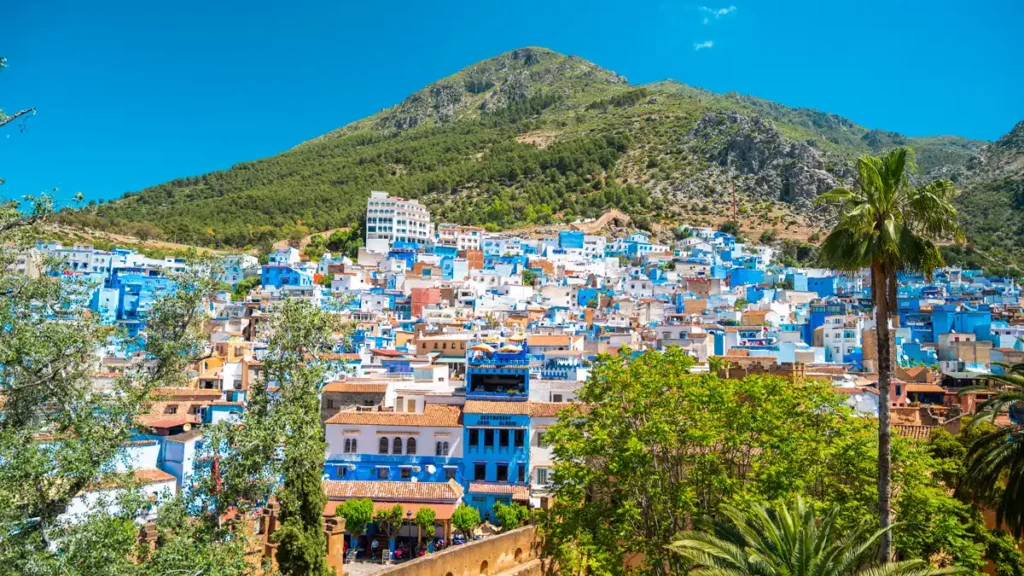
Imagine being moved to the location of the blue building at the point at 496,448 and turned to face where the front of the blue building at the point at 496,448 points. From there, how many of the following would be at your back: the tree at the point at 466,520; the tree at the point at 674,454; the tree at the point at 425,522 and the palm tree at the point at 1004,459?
0

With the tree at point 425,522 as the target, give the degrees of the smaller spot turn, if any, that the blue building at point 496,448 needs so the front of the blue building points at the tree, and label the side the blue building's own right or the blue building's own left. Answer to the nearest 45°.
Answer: approximately 45° to the blue building's own right

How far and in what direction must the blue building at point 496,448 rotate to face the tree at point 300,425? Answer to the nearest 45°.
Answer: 0° — it already faces it

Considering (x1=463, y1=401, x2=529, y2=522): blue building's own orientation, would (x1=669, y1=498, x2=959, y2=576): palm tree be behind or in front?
in front

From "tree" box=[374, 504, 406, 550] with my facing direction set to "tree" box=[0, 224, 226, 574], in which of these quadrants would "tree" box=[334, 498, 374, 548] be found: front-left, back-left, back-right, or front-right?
front-right

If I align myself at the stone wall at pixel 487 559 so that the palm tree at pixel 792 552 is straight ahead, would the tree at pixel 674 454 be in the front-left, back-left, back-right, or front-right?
front-left

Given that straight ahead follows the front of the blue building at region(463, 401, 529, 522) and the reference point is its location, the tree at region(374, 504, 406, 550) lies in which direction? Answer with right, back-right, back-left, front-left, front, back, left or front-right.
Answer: front-right

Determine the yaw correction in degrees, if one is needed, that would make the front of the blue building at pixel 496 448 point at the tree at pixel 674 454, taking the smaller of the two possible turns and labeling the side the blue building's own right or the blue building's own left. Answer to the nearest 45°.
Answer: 0° — it already faces it

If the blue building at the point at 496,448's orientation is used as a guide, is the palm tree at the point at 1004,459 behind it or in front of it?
in front

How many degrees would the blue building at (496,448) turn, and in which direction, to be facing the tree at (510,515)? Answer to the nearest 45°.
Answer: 0° — it already faces it

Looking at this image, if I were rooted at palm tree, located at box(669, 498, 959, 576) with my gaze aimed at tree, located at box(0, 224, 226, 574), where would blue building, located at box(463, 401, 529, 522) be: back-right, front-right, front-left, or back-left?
front-right

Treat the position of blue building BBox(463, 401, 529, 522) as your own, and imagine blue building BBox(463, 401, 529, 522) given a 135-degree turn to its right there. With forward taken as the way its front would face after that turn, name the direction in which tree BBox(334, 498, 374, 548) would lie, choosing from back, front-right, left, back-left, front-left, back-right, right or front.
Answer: left

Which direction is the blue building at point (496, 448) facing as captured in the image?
toward the camera
